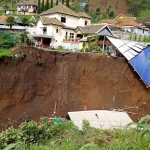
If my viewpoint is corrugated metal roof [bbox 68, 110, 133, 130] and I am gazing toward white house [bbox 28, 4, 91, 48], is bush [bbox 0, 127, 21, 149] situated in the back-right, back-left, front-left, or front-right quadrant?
back-left

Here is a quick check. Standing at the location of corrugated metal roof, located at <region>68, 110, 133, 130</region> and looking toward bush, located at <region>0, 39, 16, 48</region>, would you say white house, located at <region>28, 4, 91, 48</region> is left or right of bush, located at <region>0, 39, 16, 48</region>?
right

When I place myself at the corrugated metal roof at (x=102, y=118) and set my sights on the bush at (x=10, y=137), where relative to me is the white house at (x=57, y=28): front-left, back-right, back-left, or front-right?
back-right

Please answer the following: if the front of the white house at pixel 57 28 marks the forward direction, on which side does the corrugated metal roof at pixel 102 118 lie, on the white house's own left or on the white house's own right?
on the white house's own left

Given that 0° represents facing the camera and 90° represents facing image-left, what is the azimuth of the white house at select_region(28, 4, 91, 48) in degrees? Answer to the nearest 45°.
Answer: approximately 45°
